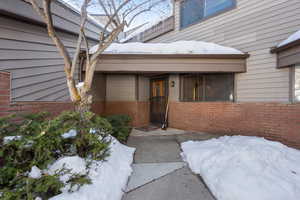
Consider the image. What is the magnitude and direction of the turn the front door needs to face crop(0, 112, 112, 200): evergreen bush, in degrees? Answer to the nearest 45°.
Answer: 0° — it already faces it

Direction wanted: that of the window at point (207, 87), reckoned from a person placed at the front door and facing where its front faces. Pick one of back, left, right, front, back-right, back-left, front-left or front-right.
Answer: front-left

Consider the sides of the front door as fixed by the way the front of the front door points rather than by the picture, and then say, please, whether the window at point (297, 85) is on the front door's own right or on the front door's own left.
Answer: on the front door's own left

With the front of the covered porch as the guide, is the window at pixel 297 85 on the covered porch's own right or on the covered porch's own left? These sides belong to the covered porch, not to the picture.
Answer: on the covered porch's own left

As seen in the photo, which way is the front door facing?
toward the camera

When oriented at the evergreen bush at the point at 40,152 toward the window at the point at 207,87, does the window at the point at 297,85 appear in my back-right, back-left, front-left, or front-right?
front-right

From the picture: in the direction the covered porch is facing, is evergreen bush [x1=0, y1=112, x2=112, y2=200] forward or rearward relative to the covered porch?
forward

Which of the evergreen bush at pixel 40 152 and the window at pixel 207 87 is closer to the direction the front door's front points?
the evergreen bush

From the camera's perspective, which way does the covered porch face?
toward the camera

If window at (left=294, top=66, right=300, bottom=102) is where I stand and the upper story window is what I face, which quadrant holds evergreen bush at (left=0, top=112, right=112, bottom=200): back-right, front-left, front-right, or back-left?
front-left
